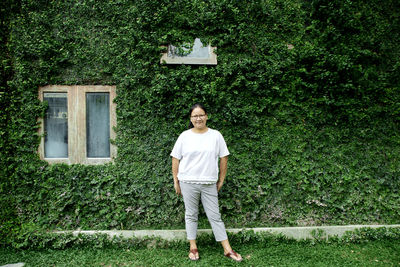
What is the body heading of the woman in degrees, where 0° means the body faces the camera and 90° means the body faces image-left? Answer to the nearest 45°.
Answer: approximately 0°

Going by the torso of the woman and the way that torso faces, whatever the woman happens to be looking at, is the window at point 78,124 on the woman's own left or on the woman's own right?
on the woman's own right
